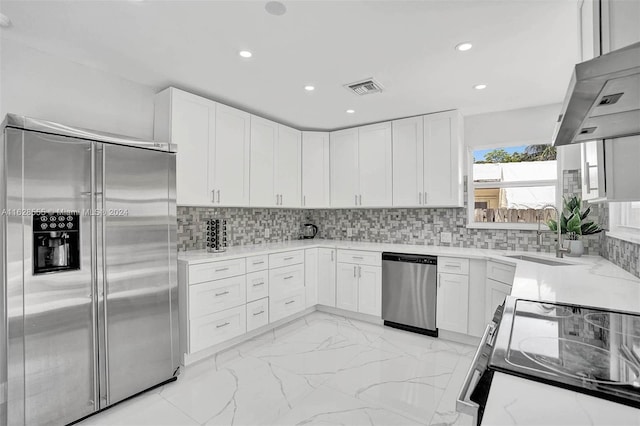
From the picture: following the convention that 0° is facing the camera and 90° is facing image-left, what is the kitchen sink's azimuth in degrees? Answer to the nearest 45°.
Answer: approximately 45°

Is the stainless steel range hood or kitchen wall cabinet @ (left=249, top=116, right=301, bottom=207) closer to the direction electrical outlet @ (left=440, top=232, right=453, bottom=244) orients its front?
the stainless steel range hood

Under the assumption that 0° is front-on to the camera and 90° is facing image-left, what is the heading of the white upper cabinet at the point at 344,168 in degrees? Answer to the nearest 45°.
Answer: approximately 45°

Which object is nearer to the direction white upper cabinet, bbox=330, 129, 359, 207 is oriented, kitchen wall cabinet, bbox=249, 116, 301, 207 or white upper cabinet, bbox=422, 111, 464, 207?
the kitchen wall cabinet

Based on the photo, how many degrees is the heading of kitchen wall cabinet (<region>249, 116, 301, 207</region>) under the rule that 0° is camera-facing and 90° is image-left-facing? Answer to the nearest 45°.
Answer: approximately 315°

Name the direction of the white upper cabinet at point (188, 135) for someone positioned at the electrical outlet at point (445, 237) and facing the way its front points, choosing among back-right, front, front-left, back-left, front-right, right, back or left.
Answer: front-right

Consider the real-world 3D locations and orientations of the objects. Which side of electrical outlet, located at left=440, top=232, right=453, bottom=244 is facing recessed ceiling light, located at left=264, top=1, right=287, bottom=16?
front

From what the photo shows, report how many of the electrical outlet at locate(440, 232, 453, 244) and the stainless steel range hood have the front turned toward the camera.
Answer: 1

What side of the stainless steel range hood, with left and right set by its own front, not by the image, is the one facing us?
left

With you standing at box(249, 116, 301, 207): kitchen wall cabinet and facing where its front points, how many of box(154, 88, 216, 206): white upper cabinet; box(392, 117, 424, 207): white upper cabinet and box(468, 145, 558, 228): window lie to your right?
1

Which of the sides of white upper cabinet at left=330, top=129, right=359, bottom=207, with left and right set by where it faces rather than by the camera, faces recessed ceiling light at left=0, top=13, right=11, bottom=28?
front

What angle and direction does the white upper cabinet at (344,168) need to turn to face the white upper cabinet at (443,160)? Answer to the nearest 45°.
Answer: approximately 90° to its left

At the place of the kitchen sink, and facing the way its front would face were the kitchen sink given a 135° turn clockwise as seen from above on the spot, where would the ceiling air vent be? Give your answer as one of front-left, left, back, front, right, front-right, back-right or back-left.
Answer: back-left

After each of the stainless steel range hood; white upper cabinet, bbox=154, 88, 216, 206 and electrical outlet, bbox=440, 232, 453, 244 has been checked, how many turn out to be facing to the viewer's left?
1
